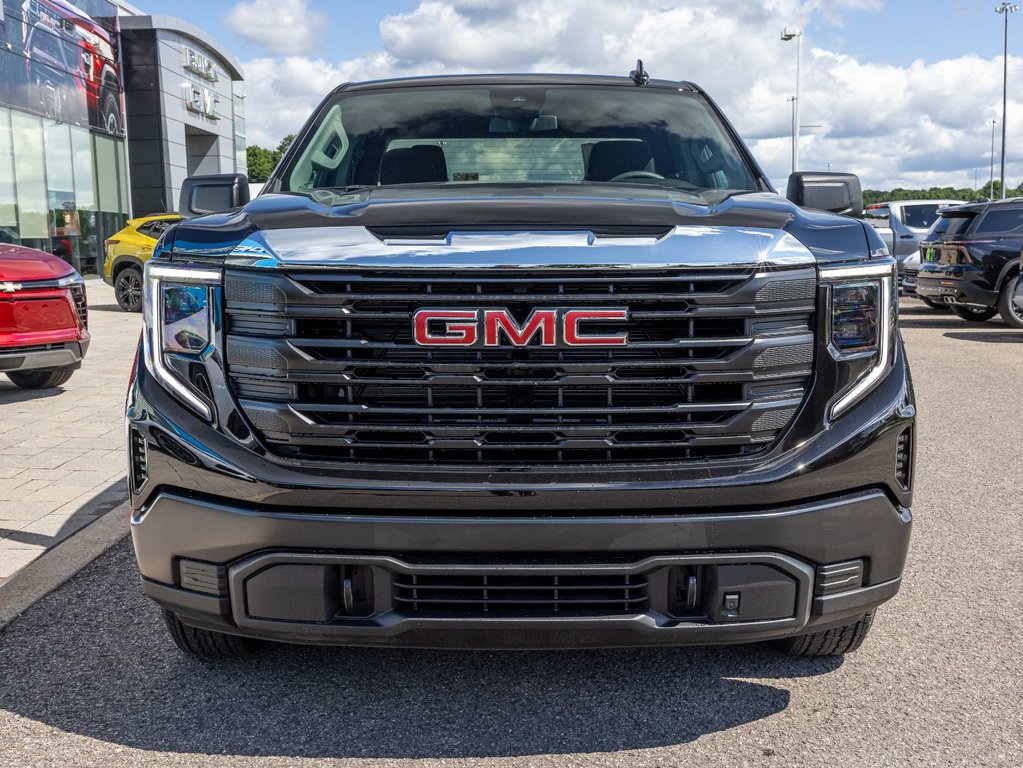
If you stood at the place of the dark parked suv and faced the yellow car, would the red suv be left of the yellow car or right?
left

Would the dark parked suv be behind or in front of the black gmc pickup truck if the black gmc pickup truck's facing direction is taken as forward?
behind

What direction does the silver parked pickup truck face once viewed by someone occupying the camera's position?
facing away from the viewer and to the right of the viewer

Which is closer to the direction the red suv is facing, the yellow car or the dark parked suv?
the dark parked suv

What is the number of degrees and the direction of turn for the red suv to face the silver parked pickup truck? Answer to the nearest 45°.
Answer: approximately 90° to its left

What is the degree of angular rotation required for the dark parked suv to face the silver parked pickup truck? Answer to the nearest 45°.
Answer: approximately 45° to its left

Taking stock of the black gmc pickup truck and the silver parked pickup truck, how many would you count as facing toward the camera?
1
